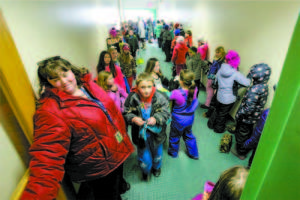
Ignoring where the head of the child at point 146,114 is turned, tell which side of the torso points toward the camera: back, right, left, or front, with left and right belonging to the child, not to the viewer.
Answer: front

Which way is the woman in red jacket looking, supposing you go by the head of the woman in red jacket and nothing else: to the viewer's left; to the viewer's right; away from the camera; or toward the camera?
toward the camera

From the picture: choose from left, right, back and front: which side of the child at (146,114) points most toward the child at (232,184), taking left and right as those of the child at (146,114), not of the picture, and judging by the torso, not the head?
front

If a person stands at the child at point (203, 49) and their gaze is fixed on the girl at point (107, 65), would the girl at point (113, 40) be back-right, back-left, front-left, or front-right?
front-right

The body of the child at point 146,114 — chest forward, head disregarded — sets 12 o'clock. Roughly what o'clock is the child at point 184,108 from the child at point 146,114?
the child at point 184,108 is roughly at 8 o'clock from the child at point 146,114.

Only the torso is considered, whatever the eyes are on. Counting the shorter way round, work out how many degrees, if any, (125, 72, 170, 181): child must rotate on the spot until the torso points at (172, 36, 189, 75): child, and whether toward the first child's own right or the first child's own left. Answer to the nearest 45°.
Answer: approximately 180°

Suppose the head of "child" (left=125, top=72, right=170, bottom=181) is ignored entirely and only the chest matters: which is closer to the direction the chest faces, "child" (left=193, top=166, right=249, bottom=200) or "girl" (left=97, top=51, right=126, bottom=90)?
the child

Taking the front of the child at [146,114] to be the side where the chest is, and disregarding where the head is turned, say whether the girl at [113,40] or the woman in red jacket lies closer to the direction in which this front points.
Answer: the woman in red jacket

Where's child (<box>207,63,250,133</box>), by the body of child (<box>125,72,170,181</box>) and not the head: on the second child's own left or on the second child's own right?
on the second child's own left

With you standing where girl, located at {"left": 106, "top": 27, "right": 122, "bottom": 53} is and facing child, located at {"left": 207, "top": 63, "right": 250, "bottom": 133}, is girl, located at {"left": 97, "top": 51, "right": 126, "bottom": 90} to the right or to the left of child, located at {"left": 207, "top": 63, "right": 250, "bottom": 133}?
right

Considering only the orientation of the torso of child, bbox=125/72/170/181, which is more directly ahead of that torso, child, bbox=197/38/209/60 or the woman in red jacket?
the woman in red jacket

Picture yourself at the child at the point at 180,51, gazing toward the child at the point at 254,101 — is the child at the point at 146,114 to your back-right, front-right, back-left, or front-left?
front-right

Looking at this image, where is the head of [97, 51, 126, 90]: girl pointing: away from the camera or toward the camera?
toward the camera

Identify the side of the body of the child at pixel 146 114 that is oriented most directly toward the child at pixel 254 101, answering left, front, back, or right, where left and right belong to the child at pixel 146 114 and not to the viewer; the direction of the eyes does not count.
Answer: left
